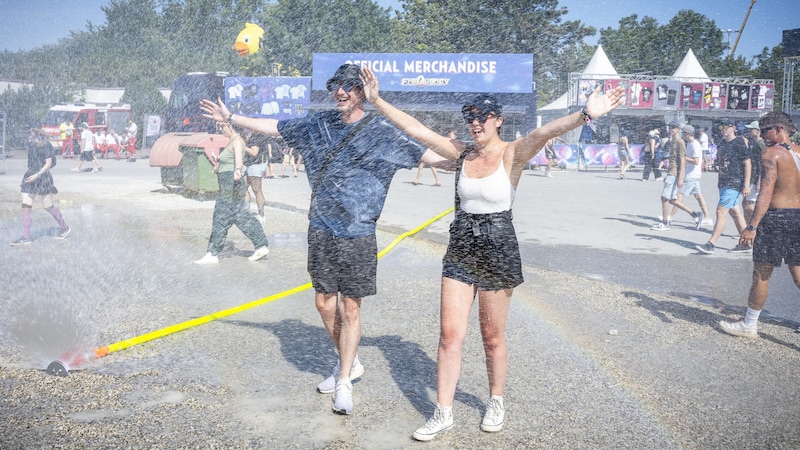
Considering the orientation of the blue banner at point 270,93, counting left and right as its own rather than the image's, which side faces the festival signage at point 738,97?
left

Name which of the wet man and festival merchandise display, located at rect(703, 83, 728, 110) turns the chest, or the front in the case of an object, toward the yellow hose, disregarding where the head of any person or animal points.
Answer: the festival merchandise display

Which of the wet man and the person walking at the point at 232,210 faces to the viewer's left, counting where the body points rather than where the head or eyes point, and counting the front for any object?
the person walking

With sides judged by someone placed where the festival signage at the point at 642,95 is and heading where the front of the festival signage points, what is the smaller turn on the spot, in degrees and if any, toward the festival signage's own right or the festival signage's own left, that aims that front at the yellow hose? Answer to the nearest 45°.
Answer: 0° — it already faces it

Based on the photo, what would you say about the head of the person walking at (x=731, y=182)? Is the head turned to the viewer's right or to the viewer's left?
to the viewer's left

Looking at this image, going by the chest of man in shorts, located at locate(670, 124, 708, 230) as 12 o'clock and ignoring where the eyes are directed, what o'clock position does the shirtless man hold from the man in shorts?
The shirtless man is roughly at 9 o'clock from the man in shorts.

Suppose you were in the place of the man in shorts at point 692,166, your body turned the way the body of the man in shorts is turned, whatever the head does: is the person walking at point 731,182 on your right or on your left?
on your left

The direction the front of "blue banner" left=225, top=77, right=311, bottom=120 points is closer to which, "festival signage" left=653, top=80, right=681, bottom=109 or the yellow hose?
the yellow hose

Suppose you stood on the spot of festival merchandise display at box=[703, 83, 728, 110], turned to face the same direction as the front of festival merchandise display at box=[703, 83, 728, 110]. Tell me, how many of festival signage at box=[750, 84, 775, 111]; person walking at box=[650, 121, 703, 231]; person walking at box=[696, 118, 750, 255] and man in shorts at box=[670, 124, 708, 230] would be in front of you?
3

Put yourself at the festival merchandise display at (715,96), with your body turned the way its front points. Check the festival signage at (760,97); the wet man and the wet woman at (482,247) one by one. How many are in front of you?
2
